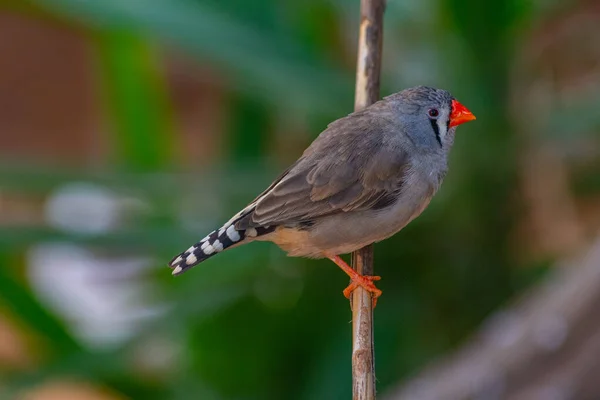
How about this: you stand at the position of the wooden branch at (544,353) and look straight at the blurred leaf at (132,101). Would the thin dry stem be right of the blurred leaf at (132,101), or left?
left

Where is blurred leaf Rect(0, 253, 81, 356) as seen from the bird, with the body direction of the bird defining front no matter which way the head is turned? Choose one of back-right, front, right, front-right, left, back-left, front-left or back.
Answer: back-left

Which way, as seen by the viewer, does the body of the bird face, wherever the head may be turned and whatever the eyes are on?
to the viewer's right

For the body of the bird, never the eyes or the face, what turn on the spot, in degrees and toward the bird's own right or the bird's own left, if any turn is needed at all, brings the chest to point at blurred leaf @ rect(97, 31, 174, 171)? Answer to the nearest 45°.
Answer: approximately 135° to the bird's own left
